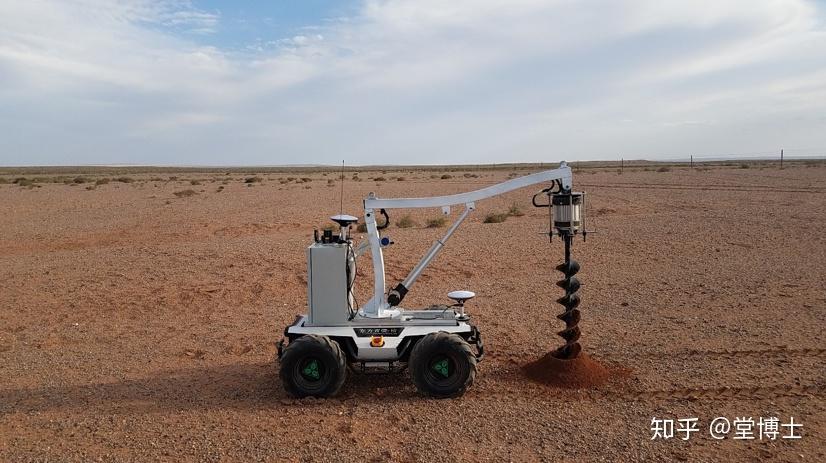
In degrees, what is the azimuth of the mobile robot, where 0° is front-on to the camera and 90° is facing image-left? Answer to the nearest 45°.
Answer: approximately 270°

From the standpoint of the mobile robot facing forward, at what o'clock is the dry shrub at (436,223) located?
The dry shrub is roughly at 9 o'clock from the mobile robot.

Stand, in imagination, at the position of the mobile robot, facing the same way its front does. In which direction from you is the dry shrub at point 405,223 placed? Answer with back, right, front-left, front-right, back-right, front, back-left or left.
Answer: left
